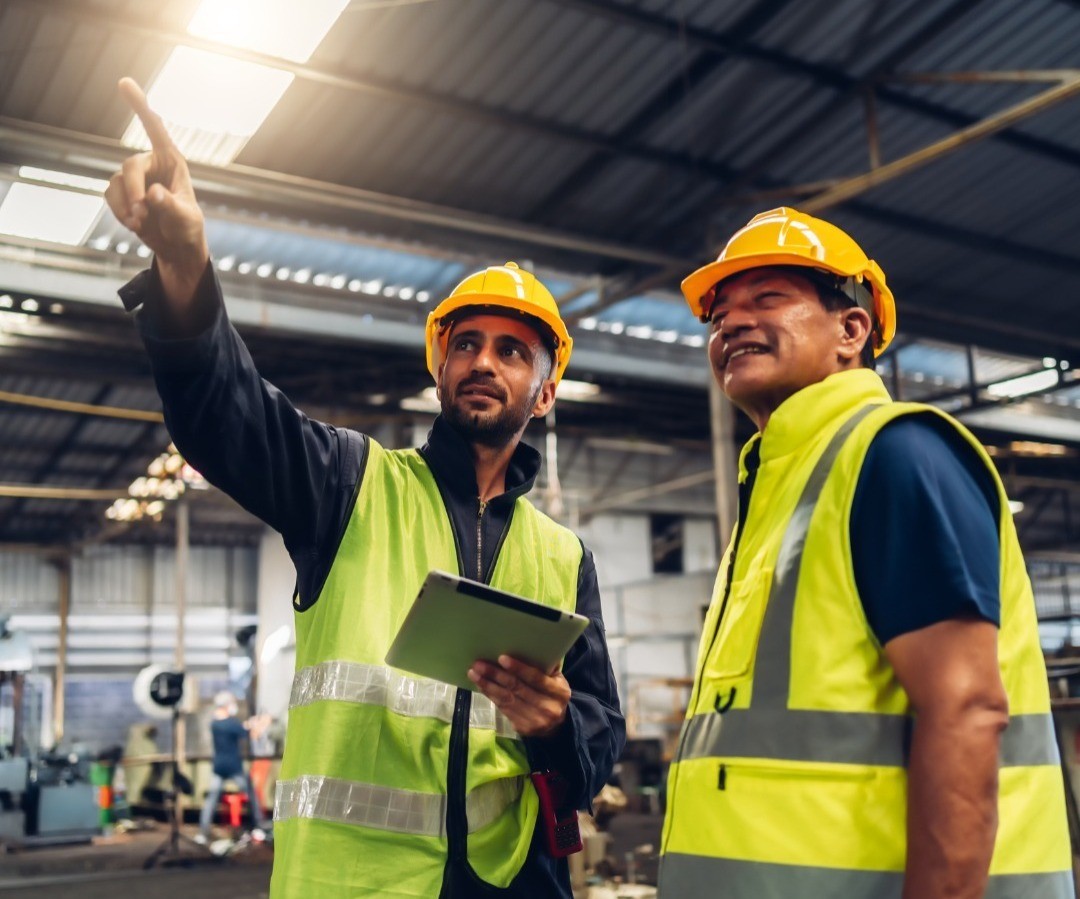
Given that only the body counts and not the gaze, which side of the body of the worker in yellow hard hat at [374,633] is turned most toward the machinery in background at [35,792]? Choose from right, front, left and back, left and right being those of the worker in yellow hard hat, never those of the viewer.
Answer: back

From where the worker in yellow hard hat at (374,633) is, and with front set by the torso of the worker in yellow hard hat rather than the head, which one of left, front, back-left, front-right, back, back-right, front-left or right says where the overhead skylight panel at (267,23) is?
back

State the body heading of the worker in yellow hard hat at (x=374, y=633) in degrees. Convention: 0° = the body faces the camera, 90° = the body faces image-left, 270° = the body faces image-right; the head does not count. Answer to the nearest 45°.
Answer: approximately 0°

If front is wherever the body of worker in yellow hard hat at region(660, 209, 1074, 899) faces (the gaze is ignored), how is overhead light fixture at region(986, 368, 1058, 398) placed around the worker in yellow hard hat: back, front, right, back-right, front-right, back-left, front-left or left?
back-right

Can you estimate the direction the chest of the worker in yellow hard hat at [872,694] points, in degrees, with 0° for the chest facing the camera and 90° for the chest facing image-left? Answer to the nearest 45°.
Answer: approximately 45°

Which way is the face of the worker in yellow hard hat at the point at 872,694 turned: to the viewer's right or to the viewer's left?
to the viewer's left

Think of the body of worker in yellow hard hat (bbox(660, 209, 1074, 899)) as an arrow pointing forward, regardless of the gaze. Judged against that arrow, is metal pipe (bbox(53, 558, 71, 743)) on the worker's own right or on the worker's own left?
on the worker's own right

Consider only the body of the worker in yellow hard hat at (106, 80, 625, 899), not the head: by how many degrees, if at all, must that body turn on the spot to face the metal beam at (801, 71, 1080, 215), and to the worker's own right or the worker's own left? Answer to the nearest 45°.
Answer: approximately 135° to the worker's own left

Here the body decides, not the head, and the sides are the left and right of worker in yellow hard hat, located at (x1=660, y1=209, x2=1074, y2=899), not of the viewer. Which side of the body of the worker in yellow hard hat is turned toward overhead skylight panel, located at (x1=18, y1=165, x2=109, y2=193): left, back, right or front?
right

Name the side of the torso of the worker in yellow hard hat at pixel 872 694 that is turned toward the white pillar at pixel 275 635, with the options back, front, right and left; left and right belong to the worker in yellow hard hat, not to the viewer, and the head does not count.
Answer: right
